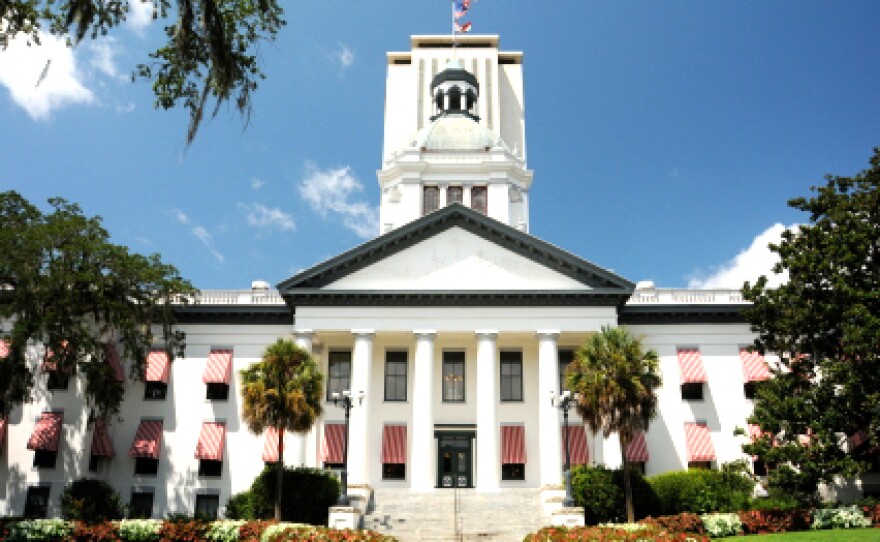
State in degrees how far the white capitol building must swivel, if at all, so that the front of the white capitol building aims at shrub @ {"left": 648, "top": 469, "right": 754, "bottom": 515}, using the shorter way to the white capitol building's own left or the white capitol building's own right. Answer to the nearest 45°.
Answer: approximately 45° to the white capitol building's own left

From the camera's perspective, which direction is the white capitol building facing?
toward the camera

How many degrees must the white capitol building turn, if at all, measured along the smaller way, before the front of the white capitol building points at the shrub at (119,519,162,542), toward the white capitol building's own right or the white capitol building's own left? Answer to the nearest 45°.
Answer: approximately 45° to the white capitol building's own right

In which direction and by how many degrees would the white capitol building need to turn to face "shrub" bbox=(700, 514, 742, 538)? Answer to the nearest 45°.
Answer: approximately 45° to its left

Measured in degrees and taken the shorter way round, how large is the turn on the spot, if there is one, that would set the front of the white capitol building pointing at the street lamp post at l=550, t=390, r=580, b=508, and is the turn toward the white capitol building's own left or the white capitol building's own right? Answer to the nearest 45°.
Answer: approximately 45° to the white capitol building's own left

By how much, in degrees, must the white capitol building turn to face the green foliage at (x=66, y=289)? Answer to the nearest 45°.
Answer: approximately 45° to its right

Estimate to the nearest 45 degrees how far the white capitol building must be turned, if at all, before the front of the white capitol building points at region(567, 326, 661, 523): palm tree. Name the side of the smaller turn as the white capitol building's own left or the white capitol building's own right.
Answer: approximately 45° to the white capitol building's own left

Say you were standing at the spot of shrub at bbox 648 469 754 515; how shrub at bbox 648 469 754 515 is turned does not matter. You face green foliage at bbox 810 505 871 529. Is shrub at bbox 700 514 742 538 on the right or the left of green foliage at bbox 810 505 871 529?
right

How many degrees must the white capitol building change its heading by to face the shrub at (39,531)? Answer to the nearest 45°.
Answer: approximately 45° to its right

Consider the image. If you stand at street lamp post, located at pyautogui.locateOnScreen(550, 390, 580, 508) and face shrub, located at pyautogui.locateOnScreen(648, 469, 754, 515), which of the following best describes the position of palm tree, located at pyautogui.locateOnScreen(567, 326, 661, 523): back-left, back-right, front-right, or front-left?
front-right
